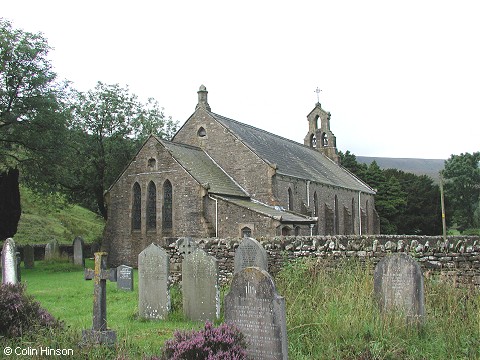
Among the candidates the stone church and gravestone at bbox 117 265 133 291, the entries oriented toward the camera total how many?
1

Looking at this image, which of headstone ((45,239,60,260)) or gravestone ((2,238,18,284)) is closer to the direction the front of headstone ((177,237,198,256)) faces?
the gravestone

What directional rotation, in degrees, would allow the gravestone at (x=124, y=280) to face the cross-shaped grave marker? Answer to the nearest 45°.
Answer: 0° — it already faces it

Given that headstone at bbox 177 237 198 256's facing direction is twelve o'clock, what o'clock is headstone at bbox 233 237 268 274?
headstone at bbox 233 237 268 274 is roughly at 11 o'clock from headstone at bbox 177 237 198 256.

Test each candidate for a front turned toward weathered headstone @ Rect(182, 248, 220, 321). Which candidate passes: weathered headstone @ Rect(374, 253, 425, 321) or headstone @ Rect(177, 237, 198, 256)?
the headstone

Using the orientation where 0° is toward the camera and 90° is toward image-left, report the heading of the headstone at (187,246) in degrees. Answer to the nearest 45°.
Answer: approximately 0°

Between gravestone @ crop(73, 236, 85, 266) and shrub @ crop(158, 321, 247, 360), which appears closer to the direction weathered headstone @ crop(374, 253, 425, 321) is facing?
the shrub
